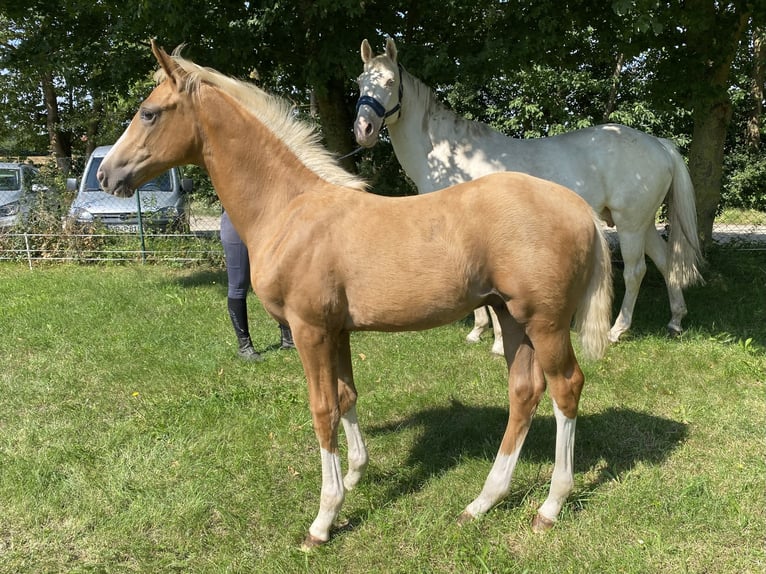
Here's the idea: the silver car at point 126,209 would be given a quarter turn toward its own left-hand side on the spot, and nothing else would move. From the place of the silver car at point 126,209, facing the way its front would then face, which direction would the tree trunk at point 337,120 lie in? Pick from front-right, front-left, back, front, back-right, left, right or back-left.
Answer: front-right

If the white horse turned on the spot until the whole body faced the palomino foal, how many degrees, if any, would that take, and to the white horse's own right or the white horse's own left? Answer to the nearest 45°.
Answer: approximately 90° to the white horse's own left

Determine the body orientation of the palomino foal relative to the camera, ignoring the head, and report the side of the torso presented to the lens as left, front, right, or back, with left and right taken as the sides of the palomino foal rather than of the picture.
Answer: left

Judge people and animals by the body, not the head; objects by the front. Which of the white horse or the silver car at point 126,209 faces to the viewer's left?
the white horse

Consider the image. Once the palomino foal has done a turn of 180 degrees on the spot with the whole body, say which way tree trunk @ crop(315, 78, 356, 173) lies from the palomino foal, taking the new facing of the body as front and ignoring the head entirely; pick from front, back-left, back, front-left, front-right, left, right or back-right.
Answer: left

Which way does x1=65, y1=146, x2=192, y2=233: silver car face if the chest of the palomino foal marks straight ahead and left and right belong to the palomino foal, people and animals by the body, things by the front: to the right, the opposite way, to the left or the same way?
to the left

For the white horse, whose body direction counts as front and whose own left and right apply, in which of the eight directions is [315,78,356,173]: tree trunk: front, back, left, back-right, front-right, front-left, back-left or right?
front-right

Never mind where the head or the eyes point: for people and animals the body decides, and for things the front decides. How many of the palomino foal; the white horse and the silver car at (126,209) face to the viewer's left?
2

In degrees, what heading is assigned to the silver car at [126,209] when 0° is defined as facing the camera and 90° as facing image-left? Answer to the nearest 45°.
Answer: approximately 0°

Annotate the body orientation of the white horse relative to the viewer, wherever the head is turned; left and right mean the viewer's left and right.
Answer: facing to the left of the viewer

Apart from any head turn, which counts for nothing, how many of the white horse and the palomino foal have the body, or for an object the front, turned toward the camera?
0

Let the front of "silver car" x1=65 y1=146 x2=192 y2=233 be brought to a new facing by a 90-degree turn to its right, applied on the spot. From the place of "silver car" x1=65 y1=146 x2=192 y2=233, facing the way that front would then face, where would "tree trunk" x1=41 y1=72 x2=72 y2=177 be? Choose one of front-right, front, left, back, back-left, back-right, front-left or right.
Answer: right
